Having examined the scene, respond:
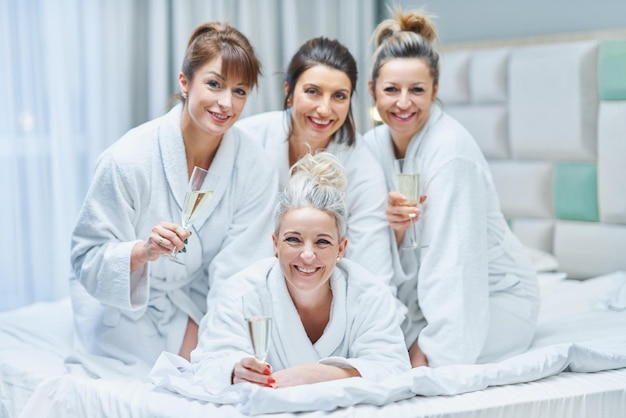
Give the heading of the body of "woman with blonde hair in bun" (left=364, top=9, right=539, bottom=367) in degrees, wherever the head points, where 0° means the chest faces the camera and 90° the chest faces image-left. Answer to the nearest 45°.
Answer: approximately 45°

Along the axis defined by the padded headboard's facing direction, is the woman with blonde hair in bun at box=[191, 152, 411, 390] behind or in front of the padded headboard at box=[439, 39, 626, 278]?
in front

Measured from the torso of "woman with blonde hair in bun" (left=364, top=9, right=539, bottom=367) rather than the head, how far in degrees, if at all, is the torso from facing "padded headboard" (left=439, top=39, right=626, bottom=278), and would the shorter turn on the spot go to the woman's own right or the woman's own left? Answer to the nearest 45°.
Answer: approximately 135° to the woman's own right

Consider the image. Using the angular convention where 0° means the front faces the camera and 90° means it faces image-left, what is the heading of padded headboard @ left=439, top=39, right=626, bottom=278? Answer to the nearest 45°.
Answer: approximately 45°

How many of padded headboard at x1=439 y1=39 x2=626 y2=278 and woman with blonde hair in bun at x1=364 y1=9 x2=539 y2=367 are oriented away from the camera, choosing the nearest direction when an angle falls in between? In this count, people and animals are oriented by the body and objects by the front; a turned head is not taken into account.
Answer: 0

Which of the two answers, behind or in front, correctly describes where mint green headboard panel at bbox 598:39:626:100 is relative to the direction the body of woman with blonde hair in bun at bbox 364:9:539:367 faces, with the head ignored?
behind
